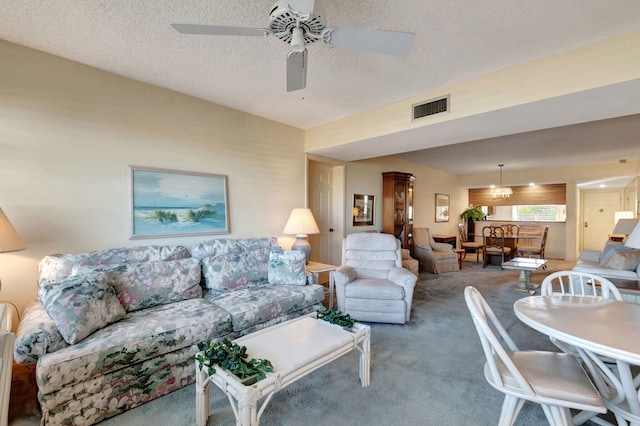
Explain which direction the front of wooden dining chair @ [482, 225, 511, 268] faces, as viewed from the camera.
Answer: facing away from the viewer

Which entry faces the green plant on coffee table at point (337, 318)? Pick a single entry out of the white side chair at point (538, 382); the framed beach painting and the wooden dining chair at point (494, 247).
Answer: the framed beach painting

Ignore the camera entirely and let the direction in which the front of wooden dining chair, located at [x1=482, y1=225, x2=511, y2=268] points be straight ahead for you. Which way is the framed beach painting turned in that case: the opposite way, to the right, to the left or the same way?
to the right

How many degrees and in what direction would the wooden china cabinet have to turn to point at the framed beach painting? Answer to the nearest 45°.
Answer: approximately 90° to its right

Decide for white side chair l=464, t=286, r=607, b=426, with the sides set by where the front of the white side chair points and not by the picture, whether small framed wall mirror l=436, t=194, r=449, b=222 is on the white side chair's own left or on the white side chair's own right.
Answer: on the white side chair's own left

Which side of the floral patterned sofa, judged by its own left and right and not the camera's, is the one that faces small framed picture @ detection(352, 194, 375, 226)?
left

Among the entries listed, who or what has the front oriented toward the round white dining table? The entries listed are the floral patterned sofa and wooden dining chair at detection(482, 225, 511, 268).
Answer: the floral patterned sofa
